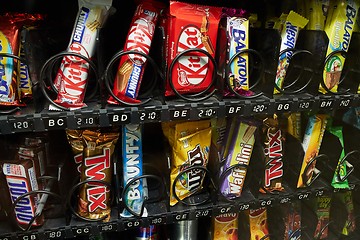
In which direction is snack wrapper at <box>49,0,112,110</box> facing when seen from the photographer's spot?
facing the viewer

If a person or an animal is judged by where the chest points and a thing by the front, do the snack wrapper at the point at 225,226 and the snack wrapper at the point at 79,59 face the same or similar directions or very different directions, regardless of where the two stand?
same or similar directions

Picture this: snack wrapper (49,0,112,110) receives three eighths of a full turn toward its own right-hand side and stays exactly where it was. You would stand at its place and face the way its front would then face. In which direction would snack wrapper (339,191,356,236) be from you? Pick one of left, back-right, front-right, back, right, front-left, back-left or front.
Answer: back-right

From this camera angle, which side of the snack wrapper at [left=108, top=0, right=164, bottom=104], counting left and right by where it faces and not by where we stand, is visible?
front

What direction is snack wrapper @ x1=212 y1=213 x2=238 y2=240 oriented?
toward the camera

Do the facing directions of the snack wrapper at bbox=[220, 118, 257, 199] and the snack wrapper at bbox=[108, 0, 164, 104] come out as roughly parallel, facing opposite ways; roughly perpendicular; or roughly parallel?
roughly parallel

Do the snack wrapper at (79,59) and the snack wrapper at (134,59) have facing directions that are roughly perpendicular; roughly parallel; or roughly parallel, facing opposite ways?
roughly parallel

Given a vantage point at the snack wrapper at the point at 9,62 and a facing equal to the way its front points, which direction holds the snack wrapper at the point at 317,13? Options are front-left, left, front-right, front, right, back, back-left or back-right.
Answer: left

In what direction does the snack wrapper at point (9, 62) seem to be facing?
toward the camera
